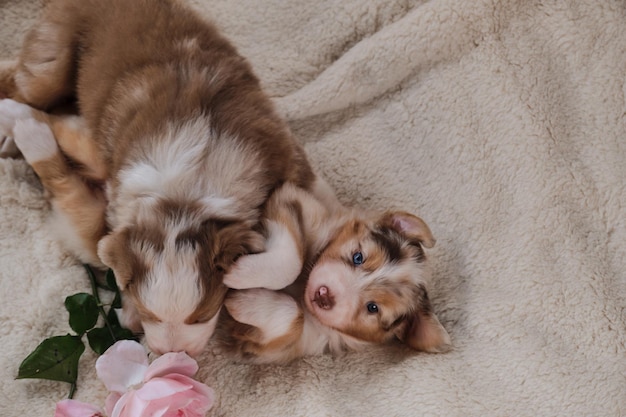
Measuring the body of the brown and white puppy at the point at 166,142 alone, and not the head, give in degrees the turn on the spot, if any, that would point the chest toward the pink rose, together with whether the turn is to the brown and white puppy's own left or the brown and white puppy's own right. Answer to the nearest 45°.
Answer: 0° — it already faces it

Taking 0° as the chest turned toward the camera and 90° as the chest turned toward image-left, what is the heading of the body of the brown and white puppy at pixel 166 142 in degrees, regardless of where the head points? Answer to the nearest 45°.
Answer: approximately 0°

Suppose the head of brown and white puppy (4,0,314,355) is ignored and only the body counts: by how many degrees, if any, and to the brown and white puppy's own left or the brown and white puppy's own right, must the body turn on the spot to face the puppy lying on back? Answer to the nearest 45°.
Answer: approximately 45° to the brown and white puppy's own left
